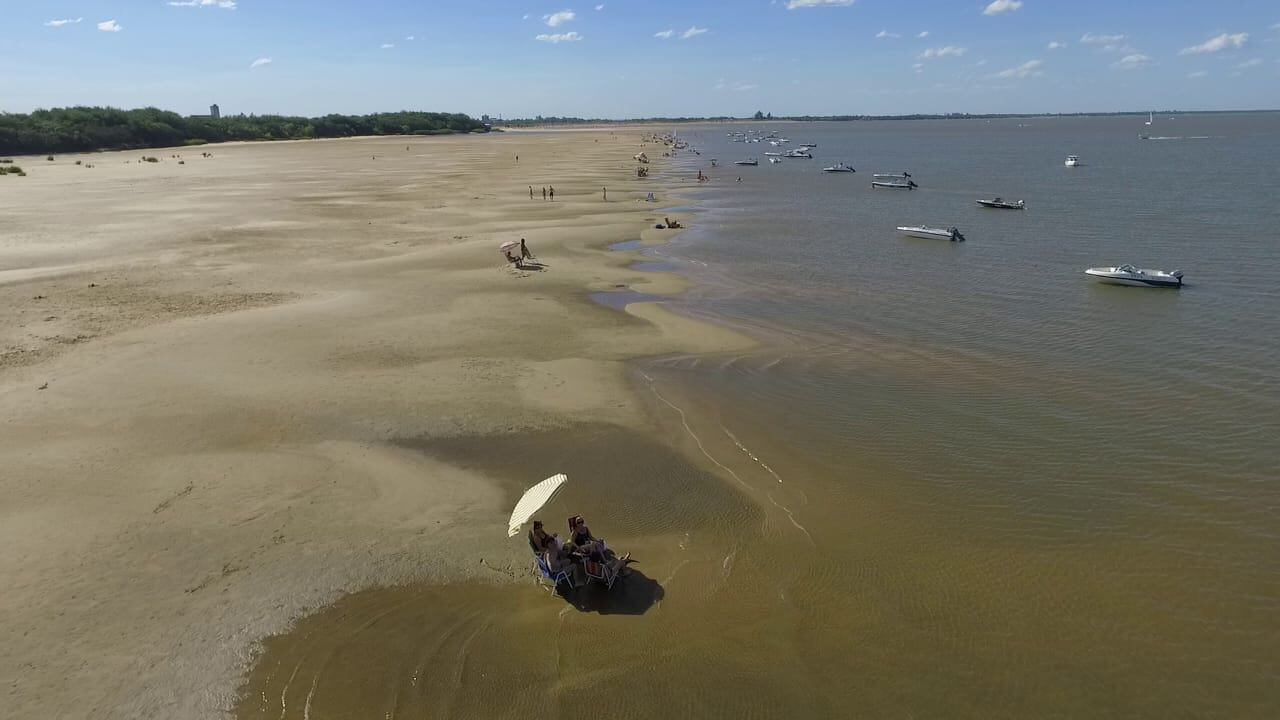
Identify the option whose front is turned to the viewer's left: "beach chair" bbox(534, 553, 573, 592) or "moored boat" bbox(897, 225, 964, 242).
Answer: the moored boat

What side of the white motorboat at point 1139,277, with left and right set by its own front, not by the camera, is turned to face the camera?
left

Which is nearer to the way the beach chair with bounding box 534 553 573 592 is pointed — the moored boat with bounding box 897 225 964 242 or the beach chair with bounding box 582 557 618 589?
the beach chair

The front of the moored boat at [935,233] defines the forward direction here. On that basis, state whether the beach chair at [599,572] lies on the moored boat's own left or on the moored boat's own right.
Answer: on the moored boat's own left

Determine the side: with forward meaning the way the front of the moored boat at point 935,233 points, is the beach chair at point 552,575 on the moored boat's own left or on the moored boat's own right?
on the moored boat's own left

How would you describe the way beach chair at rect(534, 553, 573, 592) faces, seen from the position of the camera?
facing to the right of the viewer

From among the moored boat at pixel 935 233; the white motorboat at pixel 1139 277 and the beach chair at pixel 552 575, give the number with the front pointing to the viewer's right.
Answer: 1

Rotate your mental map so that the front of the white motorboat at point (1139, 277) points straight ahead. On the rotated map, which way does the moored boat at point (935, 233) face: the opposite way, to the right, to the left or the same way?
the same way

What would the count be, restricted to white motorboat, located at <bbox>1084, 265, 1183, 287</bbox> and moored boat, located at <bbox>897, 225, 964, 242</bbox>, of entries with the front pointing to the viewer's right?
0

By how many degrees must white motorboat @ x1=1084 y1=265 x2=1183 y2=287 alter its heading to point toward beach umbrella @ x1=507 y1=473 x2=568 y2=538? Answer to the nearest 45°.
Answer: approximately 90° to its left

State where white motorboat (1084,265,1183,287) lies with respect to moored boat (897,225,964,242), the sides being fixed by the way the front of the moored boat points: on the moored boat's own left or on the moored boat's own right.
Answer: on the moored boat's own left

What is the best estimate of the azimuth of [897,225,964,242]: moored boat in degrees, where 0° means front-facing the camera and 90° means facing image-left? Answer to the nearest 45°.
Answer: approximately 90°

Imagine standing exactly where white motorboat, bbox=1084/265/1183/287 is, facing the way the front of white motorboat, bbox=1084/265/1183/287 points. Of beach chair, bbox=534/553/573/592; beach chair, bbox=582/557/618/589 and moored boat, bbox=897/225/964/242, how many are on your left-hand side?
2

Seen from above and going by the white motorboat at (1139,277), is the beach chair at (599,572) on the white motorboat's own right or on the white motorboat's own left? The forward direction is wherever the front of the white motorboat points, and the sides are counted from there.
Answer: on the white motorboat's own left

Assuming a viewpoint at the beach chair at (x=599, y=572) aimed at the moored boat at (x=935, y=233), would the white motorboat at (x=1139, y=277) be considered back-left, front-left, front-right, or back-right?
front-right
